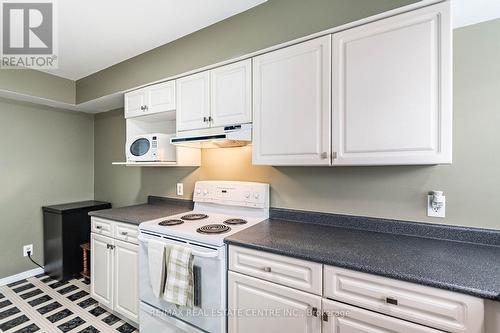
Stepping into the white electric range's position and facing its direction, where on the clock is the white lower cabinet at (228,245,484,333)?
The white lower cabinet is roughly at 9 o'clock from the white electric range.

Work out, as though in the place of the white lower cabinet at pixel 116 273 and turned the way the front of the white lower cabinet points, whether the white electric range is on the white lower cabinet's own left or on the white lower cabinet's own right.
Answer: on the white lower cabinet's own left

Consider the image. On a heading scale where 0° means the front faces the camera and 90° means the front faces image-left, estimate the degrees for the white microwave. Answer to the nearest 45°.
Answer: approximately 45°

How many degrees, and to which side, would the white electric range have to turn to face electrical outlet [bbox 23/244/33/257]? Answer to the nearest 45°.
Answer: approximately 90° to its right

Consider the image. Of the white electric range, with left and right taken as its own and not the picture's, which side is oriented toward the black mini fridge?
right

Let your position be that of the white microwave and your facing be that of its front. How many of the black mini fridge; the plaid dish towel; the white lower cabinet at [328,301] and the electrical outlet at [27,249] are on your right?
2

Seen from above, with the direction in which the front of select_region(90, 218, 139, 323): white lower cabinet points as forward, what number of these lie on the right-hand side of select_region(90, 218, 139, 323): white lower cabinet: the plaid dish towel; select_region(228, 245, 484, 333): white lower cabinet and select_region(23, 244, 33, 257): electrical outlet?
1
